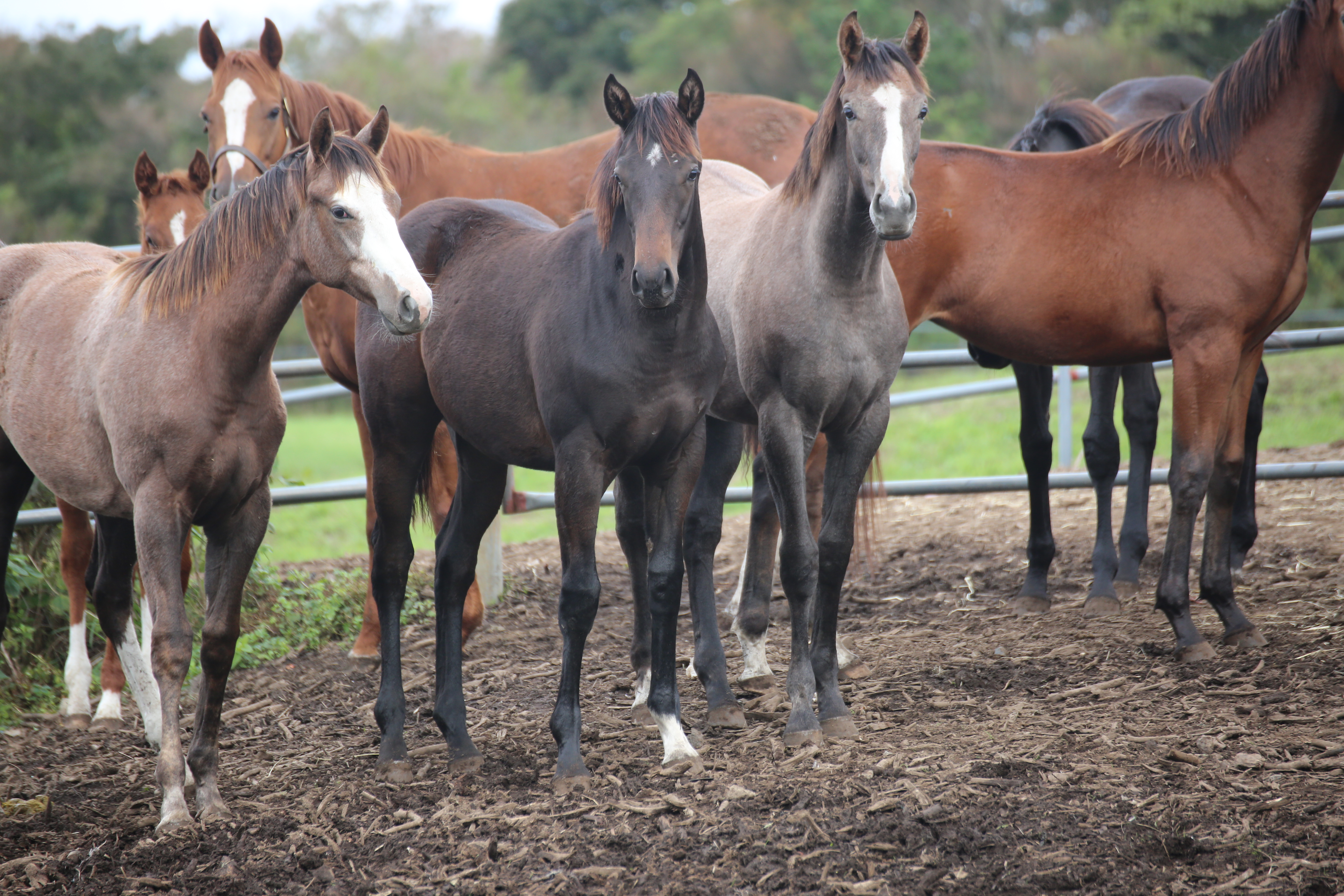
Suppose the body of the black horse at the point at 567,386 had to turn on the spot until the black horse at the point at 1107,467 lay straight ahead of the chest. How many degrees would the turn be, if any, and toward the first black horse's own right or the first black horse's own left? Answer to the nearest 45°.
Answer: approximately 90° to the first black horse's own left

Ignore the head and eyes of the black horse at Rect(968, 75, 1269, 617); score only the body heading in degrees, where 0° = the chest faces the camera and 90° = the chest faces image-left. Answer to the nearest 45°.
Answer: approximately 45°

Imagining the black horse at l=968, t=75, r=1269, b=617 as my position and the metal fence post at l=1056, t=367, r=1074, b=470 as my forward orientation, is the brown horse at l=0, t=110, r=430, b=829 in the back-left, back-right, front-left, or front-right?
back-left

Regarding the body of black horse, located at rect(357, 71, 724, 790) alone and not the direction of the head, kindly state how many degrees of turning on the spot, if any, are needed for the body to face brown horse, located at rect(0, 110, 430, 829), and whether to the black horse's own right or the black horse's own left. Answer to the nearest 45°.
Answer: approximately 135° to the black horse's own right

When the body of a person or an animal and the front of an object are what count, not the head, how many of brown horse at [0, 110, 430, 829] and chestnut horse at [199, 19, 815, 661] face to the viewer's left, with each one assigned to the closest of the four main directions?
1

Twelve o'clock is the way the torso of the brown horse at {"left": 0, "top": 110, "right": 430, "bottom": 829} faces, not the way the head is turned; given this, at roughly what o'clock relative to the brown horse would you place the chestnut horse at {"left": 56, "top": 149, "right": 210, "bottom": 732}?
The chestnut horse is roughly at 7 o'clock from the brown horse.

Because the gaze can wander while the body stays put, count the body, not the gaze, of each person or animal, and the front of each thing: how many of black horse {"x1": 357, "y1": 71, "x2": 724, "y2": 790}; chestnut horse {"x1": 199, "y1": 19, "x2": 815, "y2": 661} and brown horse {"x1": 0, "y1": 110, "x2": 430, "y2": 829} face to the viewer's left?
1

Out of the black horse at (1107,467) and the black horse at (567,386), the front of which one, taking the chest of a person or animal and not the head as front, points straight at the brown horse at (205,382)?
the black horse at (1107,467)

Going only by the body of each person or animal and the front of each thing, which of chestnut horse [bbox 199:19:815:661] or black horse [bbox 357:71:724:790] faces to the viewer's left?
the chestnut horse

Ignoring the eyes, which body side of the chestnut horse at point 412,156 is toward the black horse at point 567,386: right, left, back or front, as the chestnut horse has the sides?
left

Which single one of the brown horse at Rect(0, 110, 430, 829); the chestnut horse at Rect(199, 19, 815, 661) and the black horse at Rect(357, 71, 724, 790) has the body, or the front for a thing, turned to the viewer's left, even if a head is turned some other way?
the chestnut horse

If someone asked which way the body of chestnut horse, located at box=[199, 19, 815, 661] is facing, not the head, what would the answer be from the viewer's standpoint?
to the viewer's left
